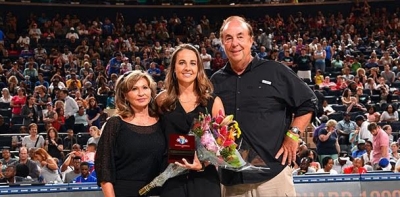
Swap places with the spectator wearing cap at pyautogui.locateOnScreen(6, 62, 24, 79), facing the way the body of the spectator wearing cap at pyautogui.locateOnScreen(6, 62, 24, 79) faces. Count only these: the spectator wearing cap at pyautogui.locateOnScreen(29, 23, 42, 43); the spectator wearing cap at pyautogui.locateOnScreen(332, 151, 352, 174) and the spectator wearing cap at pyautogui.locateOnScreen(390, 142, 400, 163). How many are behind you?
1

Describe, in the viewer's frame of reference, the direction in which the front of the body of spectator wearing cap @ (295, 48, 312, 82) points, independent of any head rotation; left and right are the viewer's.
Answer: facing the viewer

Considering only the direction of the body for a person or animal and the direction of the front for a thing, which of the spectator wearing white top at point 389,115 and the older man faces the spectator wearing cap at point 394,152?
the spectator wearing white top at point 389,115

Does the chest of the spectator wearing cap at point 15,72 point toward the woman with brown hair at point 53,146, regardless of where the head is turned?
yes

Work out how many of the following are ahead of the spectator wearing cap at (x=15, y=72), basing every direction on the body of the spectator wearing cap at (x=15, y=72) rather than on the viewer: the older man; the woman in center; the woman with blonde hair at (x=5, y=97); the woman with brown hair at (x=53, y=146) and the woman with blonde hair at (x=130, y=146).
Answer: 5

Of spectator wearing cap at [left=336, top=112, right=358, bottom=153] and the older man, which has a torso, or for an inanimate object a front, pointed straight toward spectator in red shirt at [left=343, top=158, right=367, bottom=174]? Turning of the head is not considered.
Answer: the spectator wearing cap

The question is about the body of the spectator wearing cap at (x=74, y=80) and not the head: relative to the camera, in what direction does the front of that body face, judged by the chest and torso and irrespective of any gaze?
toward the camera

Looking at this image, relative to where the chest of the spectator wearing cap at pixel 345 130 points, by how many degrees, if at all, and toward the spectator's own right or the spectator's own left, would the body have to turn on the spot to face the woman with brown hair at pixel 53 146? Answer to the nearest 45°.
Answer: approximately 45° to the spectator's own right

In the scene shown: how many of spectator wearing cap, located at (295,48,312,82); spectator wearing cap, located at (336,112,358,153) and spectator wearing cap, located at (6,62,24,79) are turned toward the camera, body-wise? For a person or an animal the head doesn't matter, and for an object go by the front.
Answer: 3
